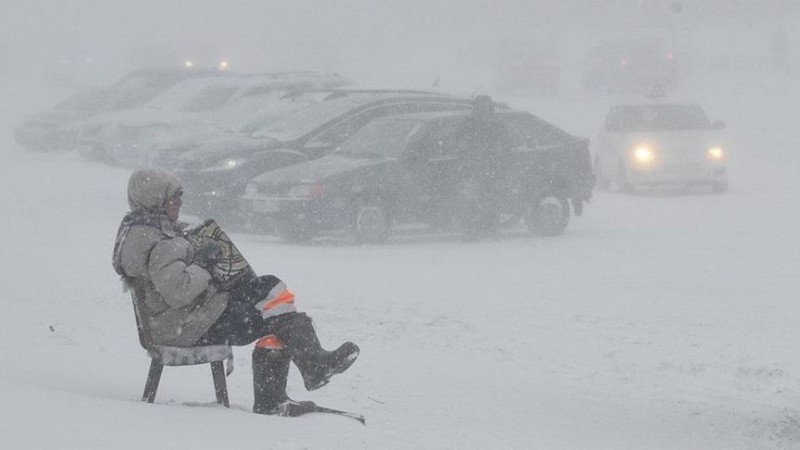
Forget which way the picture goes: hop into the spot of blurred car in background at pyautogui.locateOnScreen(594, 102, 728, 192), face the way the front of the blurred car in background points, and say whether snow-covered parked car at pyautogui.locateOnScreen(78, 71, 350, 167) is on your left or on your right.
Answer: on your right

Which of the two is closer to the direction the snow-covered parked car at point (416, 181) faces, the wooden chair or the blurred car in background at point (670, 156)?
the wooden chair

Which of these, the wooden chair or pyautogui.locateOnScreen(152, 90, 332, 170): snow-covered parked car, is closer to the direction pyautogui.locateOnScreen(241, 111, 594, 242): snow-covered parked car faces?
the wooden chair

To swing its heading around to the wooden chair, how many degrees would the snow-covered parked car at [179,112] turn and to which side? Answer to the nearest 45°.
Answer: approximately 45° to its left

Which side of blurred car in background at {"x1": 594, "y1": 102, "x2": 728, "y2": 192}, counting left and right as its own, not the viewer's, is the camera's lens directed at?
front

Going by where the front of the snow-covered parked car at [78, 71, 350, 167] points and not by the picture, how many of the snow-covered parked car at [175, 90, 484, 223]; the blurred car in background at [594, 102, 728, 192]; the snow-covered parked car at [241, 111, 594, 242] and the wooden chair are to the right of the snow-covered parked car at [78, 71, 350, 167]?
0

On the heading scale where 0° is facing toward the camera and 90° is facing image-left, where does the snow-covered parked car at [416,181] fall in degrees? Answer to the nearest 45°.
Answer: approximately 45°

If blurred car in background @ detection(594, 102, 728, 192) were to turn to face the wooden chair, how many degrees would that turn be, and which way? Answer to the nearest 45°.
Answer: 0° — it already faces it

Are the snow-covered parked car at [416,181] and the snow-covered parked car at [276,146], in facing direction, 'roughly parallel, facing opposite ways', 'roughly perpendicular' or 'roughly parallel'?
roughly parallel

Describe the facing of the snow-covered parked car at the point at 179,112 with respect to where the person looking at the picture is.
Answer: facing the viewer and to the left of the viewer

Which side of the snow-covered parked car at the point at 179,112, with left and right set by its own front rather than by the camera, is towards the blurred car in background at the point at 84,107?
right

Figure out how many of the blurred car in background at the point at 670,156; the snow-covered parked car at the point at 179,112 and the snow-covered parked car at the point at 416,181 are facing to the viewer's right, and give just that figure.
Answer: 0

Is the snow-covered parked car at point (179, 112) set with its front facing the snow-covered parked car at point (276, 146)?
no
